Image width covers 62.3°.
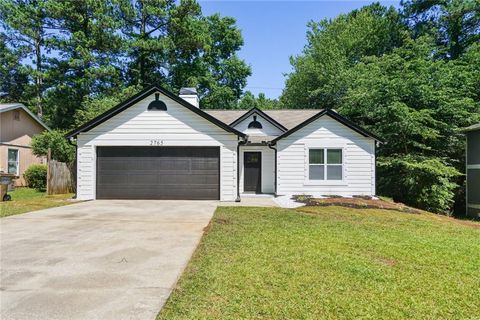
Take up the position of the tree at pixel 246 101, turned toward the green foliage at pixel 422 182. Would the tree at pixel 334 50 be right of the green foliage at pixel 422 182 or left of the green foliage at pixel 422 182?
left

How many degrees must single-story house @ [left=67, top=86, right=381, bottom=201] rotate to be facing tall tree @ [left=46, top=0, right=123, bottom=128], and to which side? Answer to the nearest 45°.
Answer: approximately 135° to its right

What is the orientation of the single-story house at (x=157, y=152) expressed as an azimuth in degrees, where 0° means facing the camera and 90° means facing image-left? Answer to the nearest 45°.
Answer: approximately 0°

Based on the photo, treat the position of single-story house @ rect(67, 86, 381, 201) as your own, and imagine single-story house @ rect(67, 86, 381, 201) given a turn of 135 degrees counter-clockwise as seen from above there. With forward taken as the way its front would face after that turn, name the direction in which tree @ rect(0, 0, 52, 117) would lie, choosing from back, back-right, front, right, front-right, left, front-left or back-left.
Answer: left

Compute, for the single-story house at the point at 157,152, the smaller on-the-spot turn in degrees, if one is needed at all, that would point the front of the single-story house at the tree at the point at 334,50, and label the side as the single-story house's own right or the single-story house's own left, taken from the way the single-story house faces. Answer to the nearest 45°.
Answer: approximately 135° to the single-story house's own left

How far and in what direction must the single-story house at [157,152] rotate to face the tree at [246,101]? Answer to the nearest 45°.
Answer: approximately 180°

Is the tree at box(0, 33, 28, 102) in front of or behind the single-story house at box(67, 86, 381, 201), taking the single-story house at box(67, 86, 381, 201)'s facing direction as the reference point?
behind

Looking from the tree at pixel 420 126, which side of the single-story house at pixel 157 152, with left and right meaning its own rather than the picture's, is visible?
left
